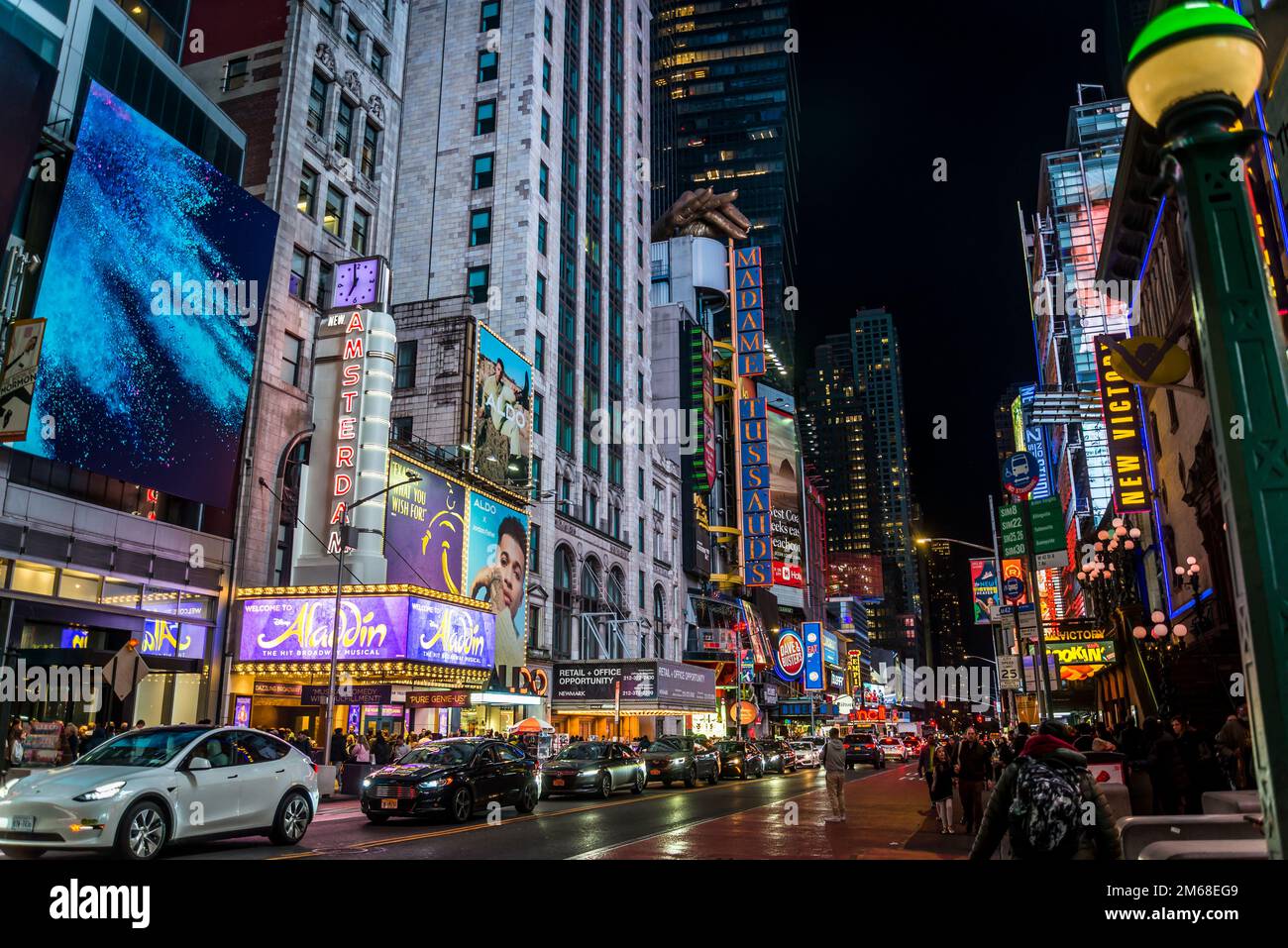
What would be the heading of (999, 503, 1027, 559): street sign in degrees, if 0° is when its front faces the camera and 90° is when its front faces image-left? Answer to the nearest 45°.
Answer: approximately 0°

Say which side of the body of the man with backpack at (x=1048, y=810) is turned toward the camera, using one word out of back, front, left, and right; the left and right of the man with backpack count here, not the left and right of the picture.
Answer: back

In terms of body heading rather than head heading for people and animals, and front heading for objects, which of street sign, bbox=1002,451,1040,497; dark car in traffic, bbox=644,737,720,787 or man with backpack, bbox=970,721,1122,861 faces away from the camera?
the man with backpack

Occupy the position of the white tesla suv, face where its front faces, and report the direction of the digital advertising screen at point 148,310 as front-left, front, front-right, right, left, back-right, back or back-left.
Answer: back-right

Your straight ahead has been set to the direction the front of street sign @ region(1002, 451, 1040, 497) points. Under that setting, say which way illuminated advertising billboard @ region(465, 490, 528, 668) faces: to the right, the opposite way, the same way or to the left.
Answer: to the left

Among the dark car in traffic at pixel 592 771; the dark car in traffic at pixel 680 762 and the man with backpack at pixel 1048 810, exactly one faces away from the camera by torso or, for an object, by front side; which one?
the man with backpack

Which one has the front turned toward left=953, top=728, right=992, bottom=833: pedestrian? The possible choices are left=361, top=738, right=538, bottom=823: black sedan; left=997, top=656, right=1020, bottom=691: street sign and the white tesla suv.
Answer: the street sign

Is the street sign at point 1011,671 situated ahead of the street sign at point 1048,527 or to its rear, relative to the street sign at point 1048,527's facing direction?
to the rear

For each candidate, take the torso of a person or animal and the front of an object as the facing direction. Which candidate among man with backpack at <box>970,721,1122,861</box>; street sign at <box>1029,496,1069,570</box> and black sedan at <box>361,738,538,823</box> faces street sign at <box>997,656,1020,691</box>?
the man with backpack

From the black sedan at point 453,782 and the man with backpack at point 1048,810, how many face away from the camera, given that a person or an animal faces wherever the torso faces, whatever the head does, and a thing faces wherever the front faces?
1
